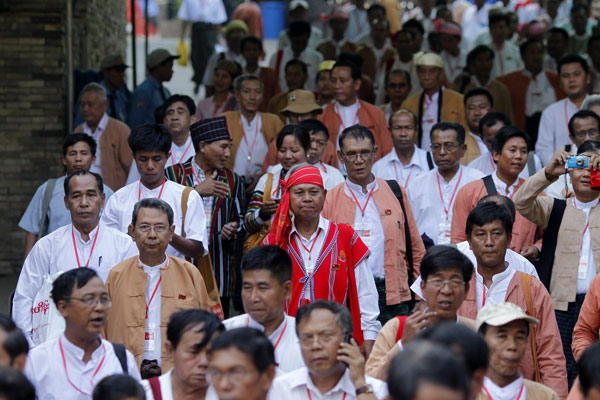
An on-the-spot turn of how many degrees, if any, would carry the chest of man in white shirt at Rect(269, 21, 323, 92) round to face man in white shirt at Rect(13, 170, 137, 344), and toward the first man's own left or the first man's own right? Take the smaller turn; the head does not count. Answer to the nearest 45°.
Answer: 0° — they already face them

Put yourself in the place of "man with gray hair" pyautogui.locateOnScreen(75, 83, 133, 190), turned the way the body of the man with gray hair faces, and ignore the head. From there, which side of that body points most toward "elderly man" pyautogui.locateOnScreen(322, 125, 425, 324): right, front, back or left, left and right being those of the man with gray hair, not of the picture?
left

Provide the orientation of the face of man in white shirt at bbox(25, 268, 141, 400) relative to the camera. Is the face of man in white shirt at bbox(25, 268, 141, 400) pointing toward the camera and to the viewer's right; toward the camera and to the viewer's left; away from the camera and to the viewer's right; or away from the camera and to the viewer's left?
toward the camera and to the viewer's right

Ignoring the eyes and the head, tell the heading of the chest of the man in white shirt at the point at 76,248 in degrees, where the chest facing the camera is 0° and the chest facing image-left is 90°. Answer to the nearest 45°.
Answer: approximately 0°

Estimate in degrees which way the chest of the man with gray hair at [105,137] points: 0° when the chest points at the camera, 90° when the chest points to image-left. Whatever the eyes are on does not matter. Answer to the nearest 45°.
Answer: approximately 45°

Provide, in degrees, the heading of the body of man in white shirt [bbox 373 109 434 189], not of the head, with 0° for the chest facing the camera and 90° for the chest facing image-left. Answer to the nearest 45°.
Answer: approximately 0°

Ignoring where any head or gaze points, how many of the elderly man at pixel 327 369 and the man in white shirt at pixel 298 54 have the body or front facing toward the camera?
2

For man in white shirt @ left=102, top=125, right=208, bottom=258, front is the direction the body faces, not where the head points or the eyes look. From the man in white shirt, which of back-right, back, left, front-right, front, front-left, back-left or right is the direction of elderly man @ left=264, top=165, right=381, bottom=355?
front-left

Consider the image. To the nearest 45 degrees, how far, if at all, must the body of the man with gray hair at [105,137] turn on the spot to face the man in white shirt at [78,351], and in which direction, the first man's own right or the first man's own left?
approximately 45° to the first man's own left

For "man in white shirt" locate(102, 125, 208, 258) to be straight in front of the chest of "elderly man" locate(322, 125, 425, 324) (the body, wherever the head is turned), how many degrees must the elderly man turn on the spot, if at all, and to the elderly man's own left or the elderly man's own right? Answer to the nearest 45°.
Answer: approximately 90° to the elderly man's own right
